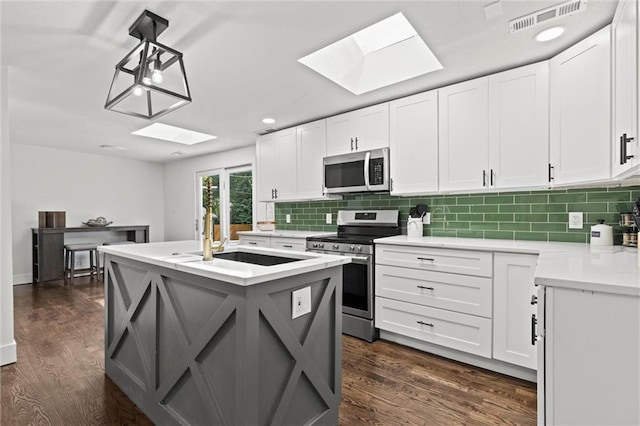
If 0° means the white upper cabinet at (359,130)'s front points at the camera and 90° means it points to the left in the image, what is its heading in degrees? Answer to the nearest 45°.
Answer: approximately 45°

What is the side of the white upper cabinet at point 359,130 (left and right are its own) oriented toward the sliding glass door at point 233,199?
right

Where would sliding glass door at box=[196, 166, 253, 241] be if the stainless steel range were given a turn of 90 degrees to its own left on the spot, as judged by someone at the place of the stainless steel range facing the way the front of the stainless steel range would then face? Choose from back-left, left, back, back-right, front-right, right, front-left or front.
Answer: back

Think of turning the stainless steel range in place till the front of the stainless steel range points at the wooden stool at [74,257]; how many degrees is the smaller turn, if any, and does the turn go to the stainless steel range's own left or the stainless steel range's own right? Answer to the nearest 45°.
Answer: approximately 45° to the stainless steel range's own right

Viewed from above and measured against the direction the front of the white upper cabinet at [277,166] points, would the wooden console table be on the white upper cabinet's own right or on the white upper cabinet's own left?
on the white upper cabinet's own right

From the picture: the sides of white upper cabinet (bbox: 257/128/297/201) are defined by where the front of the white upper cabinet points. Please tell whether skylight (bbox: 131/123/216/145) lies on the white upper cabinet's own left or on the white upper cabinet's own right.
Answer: on the white upper cabinet's own right
